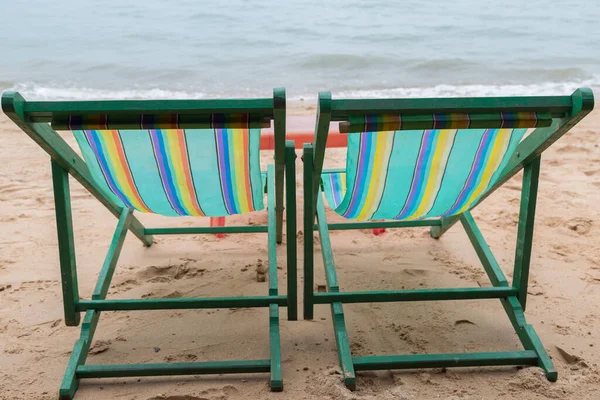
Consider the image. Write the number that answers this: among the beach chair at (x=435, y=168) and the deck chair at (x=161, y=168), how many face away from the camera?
2

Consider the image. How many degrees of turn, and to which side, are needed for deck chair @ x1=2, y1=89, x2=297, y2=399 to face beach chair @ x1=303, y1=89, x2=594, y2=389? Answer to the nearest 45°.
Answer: approximately 90° to its right

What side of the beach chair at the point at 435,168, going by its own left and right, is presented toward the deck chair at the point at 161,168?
left

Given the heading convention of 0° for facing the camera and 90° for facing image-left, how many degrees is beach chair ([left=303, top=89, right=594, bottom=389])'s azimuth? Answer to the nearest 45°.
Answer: approximately 180°

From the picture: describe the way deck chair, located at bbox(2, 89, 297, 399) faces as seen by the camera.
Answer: facing away from the viewer
